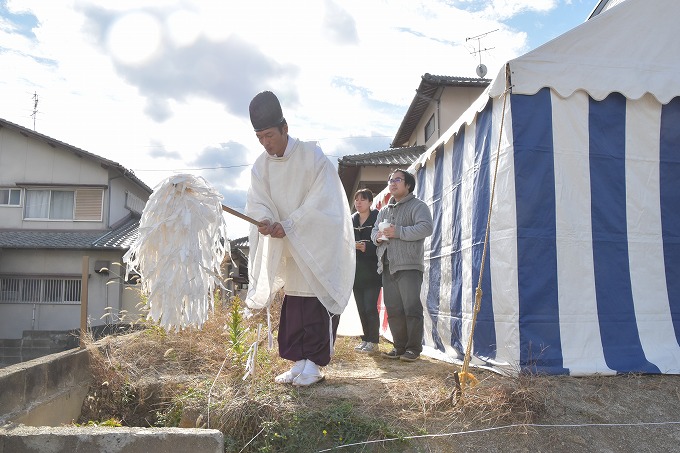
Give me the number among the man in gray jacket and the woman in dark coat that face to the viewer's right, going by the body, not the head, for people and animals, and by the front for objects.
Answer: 0

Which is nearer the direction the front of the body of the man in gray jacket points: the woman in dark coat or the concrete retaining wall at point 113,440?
the concrete retaining wall

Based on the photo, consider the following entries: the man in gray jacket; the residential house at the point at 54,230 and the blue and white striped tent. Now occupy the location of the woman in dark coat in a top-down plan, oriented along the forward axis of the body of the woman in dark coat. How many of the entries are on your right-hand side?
1

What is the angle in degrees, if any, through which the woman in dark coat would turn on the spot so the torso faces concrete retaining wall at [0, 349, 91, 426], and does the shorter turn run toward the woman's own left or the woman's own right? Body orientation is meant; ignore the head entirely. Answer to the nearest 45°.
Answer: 0° — they already face it

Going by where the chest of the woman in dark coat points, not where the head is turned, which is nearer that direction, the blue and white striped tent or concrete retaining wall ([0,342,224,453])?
the concrete retaining wall

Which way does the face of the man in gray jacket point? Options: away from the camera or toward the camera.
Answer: toward the camera

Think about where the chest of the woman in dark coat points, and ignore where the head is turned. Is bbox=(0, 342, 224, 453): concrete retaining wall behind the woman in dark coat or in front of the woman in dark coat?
in front

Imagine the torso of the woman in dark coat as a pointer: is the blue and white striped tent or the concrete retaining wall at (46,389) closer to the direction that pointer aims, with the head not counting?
the concrete retaining wall

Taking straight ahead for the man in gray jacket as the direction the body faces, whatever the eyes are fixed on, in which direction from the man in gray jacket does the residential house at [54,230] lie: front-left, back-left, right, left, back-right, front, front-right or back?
right

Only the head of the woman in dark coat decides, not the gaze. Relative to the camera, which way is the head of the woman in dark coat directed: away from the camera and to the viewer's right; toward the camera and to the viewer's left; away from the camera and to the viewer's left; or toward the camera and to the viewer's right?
toward the camera and to the viewer's left

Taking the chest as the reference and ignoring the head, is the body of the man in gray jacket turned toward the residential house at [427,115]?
no

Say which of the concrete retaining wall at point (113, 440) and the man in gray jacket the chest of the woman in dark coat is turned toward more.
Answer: the concrete retaining wall

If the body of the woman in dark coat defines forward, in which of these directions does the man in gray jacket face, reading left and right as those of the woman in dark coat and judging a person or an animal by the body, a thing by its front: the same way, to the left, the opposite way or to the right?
the same way

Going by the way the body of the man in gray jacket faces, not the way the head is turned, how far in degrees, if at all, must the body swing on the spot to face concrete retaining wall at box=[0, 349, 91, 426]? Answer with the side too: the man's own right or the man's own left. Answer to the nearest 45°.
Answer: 0° — they already face it

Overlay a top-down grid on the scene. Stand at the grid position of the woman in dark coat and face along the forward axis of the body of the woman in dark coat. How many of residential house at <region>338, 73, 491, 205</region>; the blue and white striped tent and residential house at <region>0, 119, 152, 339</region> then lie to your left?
1

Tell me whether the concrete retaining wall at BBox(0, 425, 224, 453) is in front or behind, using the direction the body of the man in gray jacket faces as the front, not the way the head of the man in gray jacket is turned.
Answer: in front

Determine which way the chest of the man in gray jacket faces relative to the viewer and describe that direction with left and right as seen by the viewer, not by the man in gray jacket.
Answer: facing the viewer and to the left of the viewer
